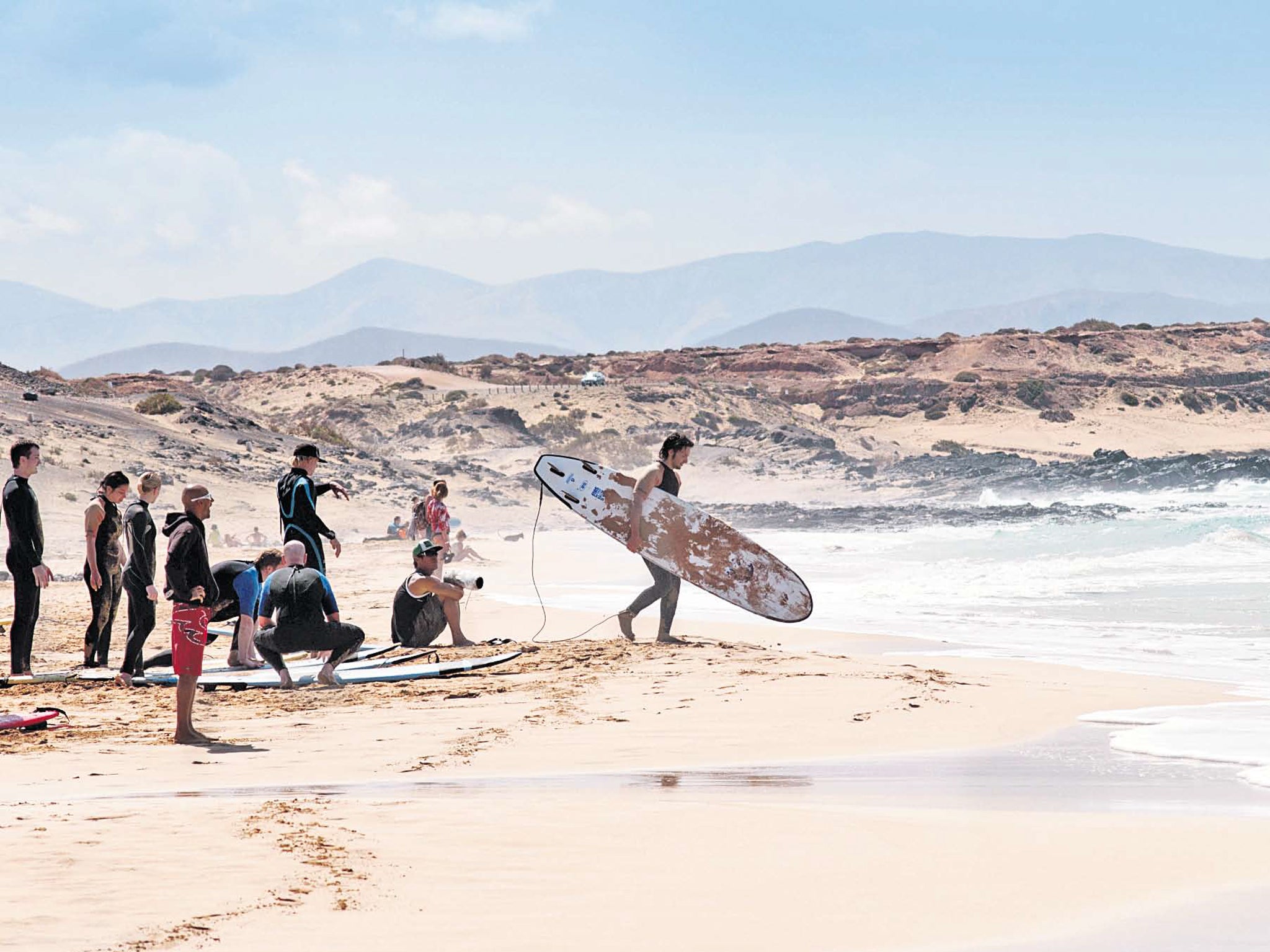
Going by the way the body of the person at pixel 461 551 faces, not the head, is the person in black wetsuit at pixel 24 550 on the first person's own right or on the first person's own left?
on the first person's own right

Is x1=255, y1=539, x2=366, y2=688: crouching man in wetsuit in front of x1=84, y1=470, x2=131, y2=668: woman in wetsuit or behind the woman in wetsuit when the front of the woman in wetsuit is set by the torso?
in front

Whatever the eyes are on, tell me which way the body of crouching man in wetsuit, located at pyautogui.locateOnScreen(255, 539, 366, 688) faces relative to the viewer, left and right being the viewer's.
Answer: facing away from the viewer

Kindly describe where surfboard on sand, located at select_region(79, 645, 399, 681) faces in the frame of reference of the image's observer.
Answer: facing to the right of the viewer

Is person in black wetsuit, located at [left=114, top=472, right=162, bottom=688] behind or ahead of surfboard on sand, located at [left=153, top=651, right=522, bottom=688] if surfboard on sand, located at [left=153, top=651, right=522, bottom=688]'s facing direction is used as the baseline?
behind

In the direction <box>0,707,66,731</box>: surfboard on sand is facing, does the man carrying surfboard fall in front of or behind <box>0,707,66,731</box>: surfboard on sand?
in front

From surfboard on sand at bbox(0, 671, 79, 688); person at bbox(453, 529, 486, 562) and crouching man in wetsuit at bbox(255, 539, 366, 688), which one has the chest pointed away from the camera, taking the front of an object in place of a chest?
the crouching man in wetsuit

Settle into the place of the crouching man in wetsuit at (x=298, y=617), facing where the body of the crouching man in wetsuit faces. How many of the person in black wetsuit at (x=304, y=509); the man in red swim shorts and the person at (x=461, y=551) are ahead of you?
2

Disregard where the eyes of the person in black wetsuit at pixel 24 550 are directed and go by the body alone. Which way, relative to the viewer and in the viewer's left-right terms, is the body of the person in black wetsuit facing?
facing to the right of the viewer

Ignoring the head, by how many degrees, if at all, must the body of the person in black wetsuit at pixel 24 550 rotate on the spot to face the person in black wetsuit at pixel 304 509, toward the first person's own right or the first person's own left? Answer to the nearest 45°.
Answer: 0° — they already face them

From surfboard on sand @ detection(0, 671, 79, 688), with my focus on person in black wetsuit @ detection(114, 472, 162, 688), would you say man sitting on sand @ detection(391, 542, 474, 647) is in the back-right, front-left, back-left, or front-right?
front-left
